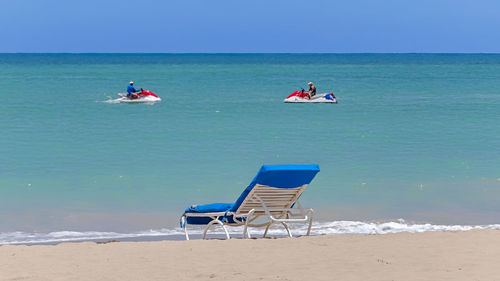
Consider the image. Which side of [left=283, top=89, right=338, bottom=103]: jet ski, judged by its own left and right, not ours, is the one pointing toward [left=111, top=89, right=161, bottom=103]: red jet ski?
front

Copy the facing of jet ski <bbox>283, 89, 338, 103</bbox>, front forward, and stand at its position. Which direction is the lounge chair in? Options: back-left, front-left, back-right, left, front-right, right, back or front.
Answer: left

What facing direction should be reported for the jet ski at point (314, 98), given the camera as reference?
facing to the left of the viewer

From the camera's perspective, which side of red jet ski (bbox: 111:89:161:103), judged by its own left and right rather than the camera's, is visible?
right

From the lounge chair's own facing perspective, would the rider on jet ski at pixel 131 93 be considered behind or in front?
in front

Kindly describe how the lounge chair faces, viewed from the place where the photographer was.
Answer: facing away from the viewer and to the left of the viewer

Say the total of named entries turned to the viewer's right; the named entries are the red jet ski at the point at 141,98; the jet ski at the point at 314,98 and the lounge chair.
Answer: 1

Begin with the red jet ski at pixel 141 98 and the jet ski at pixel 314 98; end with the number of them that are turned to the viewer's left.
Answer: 1
